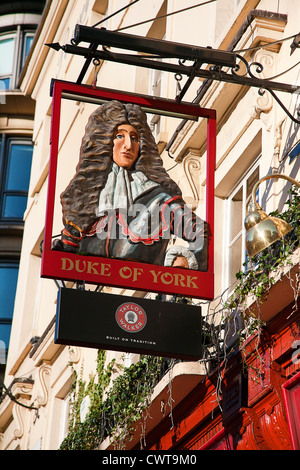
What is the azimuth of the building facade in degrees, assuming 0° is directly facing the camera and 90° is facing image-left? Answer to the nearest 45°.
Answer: approximately 45°
